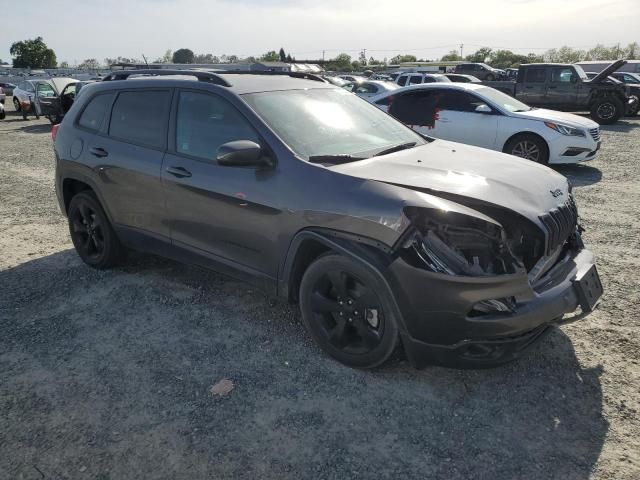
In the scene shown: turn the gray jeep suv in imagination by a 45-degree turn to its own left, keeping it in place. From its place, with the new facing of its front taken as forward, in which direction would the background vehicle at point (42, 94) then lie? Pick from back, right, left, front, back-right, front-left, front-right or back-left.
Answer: back-left

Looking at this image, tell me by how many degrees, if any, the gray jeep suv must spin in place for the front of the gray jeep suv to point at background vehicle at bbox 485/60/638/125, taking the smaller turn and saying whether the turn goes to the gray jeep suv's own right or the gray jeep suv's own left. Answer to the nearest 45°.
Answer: approximately 90° to the gray jeep suv's own left

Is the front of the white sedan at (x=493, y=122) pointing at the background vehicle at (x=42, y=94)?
no

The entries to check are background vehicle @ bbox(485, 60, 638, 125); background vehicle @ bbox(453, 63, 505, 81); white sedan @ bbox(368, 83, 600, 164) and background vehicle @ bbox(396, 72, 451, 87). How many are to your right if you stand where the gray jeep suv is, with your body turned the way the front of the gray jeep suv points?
0

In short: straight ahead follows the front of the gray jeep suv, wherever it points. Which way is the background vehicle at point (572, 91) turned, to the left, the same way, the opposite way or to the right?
the same way

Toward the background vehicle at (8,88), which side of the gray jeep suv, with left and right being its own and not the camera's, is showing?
back

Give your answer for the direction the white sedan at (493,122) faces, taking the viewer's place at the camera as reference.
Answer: facing the viewer and to the right of the viewer

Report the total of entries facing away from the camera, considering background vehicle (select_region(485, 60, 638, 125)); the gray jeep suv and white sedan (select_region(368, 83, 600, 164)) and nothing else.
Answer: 0

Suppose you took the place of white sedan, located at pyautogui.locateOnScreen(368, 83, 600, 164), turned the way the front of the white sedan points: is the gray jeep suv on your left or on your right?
on your right

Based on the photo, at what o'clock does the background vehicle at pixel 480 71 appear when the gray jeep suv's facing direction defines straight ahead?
The background vehicle is roughly at 8 o'clock from the gray jeep suv.

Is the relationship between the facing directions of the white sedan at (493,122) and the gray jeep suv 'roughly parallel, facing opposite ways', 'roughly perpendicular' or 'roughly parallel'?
roughly parallel

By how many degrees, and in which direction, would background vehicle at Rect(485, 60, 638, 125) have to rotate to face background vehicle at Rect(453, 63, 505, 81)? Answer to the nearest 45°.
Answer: approximately 90° to its left

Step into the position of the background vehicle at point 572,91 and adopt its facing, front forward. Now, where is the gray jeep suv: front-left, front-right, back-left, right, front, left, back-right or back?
right

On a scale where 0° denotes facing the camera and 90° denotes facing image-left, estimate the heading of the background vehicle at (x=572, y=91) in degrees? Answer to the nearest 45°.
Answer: approximately 270°

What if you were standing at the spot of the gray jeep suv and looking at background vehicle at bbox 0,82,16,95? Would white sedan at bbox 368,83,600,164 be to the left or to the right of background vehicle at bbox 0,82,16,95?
right

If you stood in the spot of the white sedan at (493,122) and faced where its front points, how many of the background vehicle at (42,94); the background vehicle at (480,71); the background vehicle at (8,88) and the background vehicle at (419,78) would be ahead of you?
0
